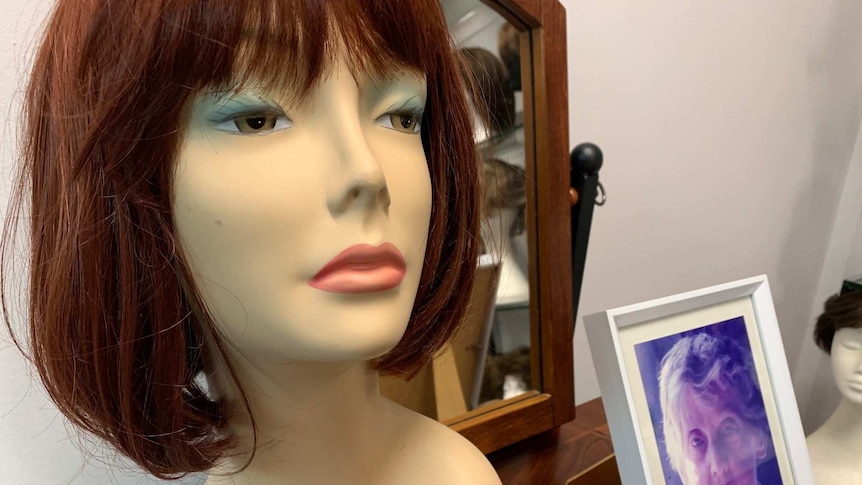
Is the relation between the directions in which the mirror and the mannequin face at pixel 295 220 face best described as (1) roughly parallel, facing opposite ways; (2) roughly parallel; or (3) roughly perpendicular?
roughly parallel
